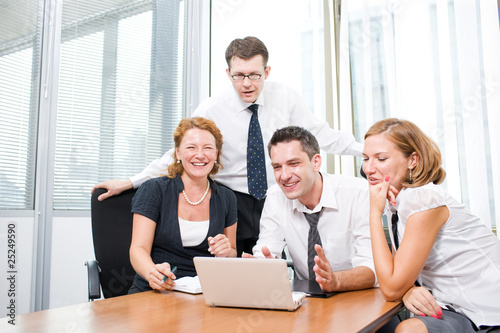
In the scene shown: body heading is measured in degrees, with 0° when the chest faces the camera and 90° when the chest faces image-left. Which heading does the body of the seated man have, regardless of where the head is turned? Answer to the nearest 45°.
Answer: approximately 45°

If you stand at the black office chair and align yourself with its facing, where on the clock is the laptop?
The laptop is roughly at 11 o'clock from the black office chair.

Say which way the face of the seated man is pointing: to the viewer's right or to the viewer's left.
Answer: to the viewer's left

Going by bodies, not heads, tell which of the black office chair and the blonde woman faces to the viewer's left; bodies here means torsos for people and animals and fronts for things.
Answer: the blonde woman

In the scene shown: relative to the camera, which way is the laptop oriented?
away from the camera

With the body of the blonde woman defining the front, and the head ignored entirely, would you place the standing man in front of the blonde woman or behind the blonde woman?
in front

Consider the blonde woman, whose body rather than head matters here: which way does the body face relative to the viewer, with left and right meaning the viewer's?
facing to the left of the viewer

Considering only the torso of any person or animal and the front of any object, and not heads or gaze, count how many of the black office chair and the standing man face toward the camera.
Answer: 2

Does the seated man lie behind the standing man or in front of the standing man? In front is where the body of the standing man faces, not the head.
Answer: in front

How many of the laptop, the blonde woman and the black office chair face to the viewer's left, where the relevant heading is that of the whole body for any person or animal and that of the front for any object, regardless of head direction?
1

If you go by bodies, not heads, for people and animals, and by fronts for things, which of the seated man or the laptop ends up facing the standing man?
the laptop

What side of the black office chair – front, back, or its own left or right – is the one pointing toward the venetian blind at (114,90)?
back
